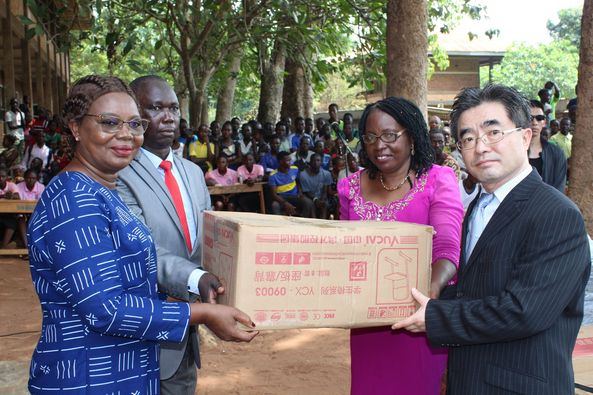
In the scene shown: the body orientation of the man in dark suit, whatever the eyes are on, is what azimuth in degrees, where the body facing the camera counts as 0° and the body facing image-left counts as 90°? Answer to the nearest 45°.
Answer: approximately 45°

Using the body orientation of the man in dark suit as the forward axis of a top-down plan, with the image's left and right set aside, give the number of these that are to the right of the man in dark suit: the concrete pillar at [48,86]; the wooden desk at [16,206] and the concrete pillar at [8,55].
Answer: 3

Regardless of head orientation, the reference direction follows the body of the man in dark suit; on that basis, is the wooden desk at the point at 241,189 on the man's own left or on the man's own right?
on the man's own right

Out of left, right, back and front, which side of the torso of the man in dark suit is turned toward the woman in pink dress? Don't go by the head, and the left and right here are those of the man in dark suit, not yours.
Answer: right

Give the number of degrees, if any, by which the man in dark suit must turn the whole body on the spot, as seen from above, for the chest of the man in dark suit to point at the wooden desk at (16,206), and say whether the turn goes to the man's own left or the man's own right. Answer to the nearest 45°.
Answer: approximately 90° to the man's own right

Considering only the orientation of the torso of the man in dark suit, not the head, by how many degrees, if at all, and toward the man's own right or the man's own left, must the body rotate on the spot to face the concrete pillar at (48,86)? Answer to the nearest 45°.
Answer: approximately 90° to the man's own right
